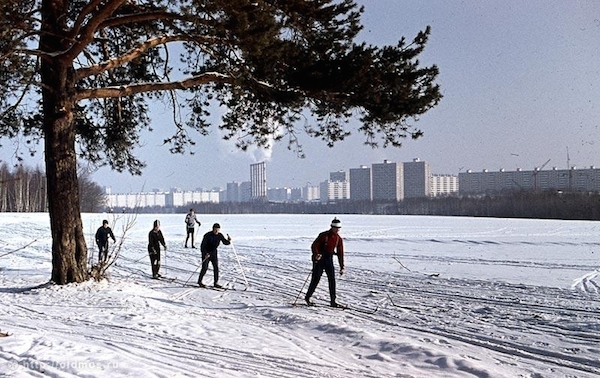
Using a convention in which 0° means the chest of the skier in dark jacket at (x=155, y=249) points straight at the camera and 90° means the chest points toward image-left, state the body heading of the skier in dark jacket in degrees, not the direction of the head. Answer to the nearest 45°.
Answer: approximately 315°

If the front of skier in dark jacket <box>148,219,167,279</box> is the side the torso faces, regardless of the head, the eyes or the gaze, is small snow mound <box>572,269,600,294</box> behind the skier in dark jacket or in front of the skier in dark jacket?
in front

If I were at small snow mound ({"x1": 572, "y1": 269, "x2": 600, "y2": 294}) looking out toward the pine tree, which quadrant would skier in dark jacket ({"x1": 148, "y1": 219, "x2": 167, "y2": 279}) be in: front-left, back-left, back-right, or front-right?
front-right
